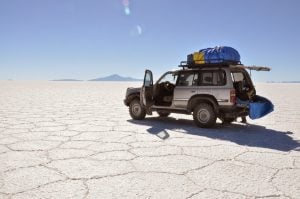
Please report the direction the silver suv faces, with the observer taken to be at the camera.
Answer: facing away from the viewer and to the left of the viewer

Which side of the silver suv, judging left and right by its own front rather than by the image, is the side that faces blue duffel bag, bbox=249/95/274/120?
back
